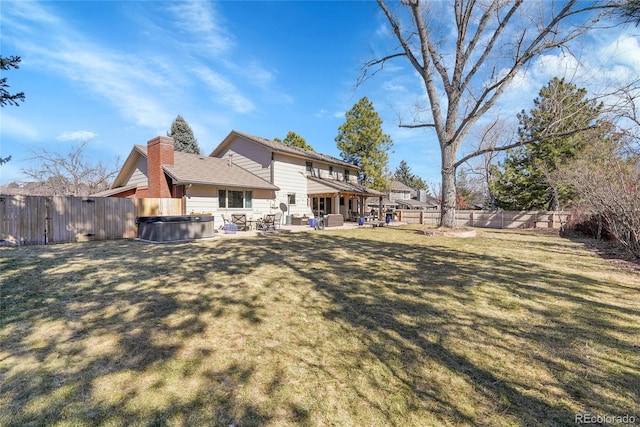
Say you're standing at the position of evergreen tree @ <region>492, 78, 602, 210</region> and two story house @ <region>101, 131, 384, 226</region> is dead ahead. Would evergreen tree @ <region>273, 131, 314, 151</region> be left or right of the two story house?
right

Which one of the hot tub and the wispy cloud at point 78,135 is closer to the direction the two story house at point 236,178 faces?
the wispy cloud

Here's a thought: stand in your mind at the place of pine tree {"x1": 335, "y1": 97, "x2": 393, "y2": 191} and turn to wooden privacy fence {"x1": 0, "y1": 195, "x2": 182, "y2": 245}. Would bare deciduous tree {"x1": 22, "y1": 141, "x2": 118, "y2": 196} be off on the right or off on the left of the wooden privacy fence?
right

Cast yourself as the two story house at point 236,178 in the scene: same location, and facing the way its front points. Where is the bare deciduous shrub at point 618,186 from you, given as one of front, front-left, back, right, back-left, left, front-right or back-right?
back

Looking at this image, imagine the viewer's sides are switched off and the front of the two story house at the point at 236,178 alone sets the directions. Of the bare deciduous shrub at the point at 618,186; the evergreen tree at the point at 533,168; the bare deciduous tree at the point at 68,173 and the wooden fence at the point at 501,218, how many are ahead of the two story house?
1

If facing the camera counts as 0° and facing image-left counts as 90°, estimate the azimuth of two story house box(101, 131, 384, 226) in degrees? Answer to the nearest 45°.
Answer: approximately 135°

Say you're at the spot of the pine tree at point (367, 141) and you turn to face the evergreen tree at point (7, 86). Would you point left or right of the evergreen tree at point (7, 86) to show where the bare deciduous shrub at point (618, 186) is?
left

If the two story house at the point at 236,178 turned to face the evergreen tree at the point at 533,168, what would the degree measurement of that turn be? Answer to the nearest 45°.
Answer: approximately 135° to its right

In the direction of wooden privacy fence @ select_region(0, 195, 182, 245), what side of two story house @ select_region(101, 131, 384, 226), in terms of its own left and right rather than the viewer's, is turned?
left
